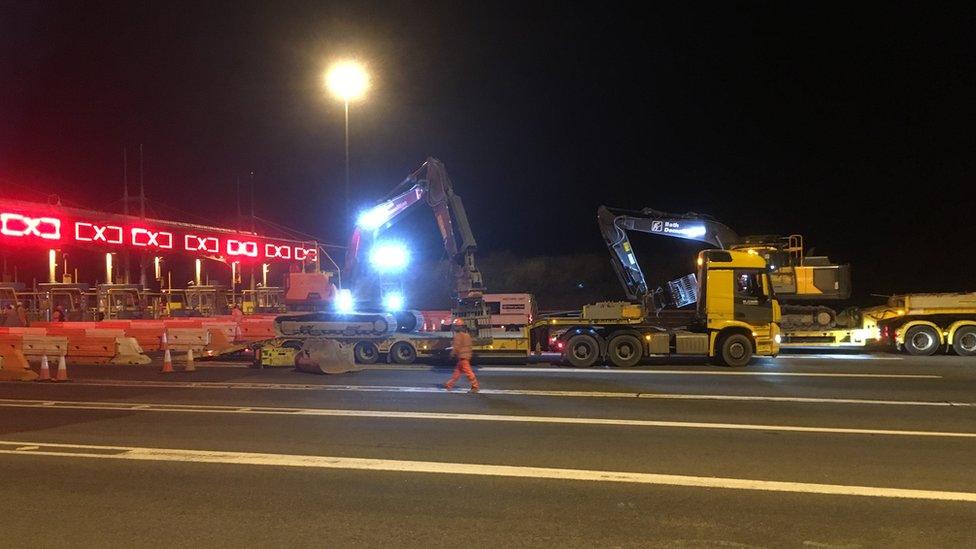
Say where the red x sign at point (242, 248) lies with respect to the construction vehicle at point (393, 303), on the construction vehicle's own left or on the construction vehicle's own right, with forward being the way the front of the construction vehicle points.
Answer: on the construction vehicle's own left

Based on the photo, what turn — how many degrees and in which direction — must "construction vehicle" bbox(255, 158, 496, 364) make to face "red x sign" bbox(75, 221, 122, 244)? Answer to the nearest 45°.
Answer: approximately 135° to its left

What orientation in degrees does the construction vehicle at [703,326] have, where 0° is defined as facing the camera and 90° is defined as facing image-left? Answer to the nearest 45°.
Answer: approximately 270°

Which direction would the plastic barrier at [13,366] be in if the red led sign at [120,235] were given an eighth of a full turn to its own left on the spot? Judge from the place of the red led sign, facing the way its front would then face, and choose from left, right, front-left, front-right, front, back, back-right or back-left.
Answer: right

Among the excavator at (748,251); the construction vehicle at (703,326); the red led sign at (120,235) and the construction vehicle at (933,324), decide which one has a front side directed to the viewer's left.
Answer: the excavator

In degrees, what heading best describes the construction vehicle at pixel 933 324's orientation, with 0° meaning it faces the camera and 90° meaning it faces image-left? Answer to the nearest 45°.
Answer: approximately 270°

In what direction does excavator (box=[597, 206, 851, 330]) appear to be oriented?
to the viewer's left

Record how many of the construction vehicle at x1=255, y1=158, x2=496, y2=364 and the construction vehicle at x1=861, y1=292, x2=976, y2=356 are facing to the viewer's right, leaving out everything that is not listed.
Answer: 2

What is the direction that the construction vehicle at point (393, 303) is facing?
to the viewer's right

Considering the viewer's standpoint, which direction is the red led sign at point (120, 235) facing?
facing the viewer and to the right of the viewer

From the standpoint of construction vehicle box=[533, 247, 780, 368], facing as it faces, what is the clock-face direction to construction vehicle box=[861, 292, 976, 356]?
construction vehicle box=[861, 292, 976, 356] is roughly at 11 o'clock from construction vehicle box=[533, 247, 780, 368].

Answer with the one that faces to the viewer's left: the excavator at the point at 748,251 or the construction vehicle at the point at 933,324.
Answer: the excavator
